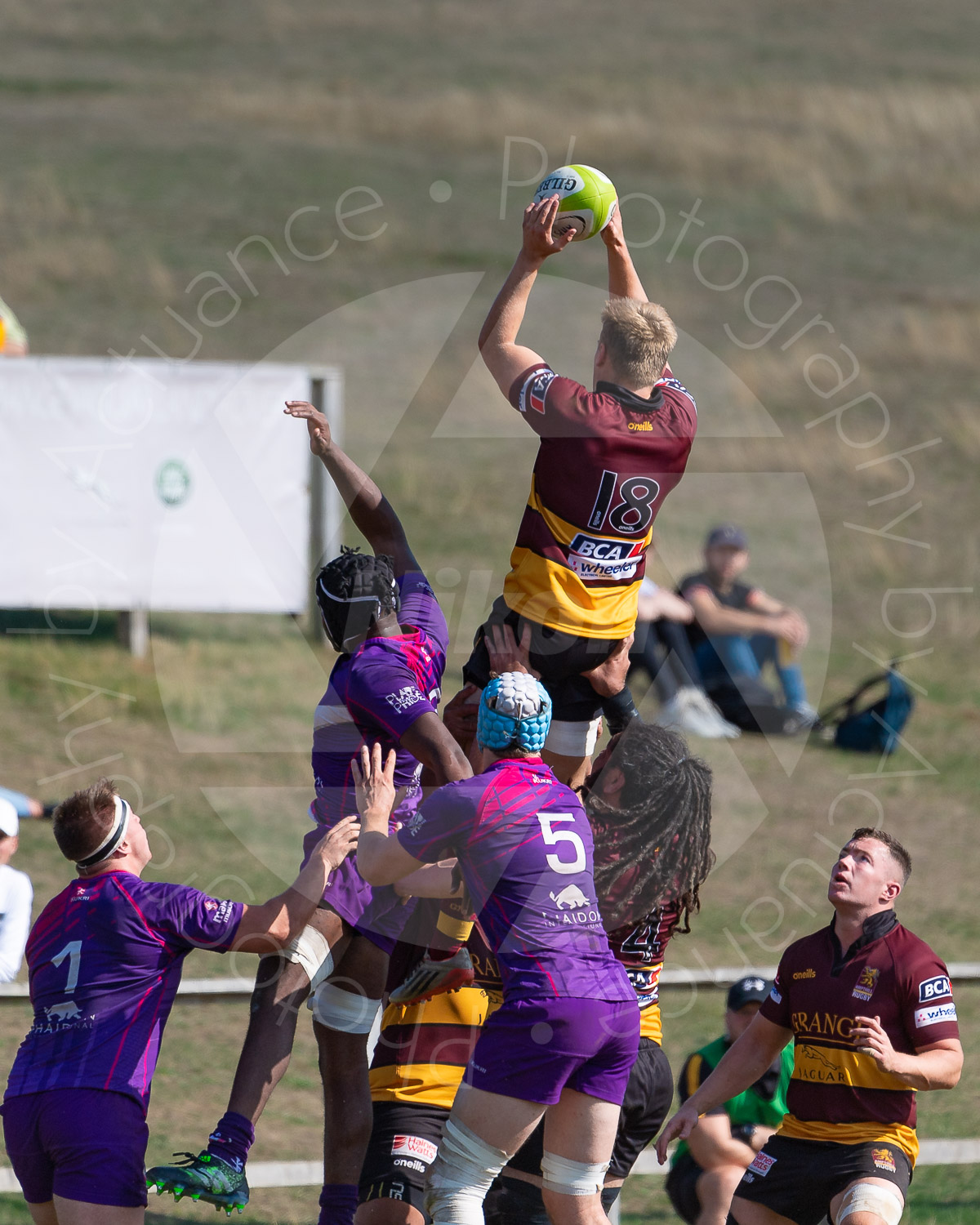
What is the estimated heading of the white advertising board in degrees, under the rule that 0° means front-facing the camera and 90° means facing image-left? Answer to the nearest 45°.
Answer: approximately 0°

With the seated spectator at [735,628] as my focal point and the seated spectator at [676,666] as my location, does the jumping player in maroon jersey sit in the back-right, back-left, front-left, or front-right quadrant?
back-right

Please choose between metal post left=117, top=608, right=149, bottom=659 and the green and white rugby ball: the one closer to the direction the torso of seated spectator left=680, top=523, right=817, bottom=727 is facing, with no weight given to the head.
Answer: the green and white rugby ball

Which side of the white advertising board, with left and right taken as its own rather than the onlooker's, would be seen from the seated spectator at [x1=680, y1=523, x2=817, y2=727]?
left

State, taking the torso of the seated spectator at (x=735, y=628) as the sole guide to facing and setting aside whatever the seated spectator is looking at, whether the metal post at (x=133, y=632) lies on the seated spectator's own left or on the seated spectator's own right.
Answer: on the seated spectator's own right

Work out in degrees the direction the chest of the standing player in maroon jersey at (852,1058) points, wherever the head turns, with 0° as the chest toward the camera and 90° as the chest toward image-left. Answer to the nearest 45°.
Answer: approximately 45°
